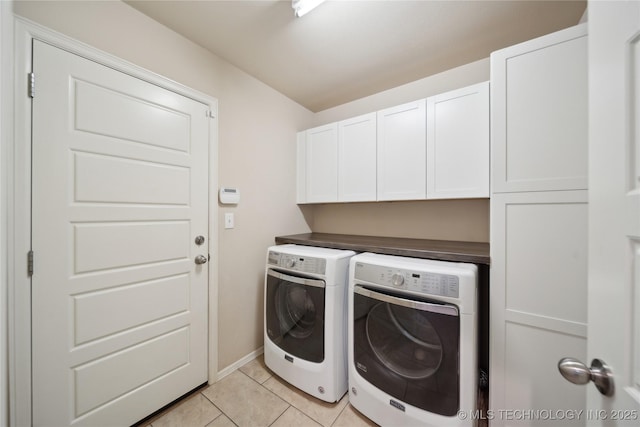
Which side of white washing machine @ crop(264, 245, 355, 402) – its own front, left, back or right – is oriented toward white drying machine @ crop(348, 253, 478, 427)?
left

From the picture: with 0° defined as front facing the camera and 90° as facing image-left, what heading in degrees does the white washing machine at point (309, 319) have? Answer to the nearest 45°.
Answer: approximately 45°

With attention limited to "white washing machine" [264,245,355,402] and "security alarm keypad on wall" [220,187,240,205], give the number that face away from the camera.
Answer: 0

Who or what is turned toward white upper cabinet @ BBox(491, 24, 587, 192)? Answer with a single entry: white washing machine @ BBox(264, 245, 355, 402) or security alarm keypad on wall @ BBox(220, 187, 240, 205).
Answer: the security alarm keypad on wall

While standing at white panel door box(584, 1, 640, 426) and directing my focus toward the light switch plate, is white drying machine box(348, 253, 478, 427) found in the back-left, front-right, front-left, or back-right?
front-right

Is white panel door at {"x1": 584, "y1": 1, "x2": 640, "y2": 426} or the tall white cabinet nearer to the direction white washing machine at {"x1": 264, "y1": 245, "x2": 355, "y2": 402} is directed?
the white panel door

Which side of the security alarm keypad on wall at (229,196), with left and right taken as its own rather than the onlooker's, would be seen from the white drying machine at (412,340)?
front

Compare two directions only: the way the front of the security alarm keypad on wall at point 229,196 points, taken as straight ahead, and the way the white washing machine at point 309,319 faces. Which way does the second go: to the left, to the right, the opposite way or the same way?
to the right

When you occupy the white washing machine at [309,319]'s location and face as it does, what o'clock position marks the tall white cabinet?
The tall white cabinet is roughly at 8 o'clock from the white washing machine.

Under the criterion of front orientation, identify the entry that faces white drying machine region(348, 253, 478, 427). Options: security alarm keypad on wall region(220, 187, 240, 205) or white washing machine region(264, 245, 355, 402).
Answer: the security alarm keypad on wall

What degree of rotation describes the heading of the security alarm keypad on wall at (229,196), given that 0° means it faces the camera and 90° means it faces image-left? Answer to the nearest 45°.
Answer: approximately 315°

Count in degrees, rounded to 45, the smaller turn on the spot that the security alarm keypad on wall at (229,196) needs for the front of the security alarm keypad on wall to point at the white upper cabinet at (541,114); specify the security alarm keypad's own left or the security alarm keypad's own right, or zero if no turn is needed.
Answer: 0° — it already faces it

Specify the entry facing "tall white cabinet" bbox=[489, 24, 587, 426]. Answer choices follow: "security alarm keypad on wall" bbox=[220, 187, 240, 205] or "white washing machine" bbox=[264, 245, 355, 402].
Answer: the security alarm keypad on wall
